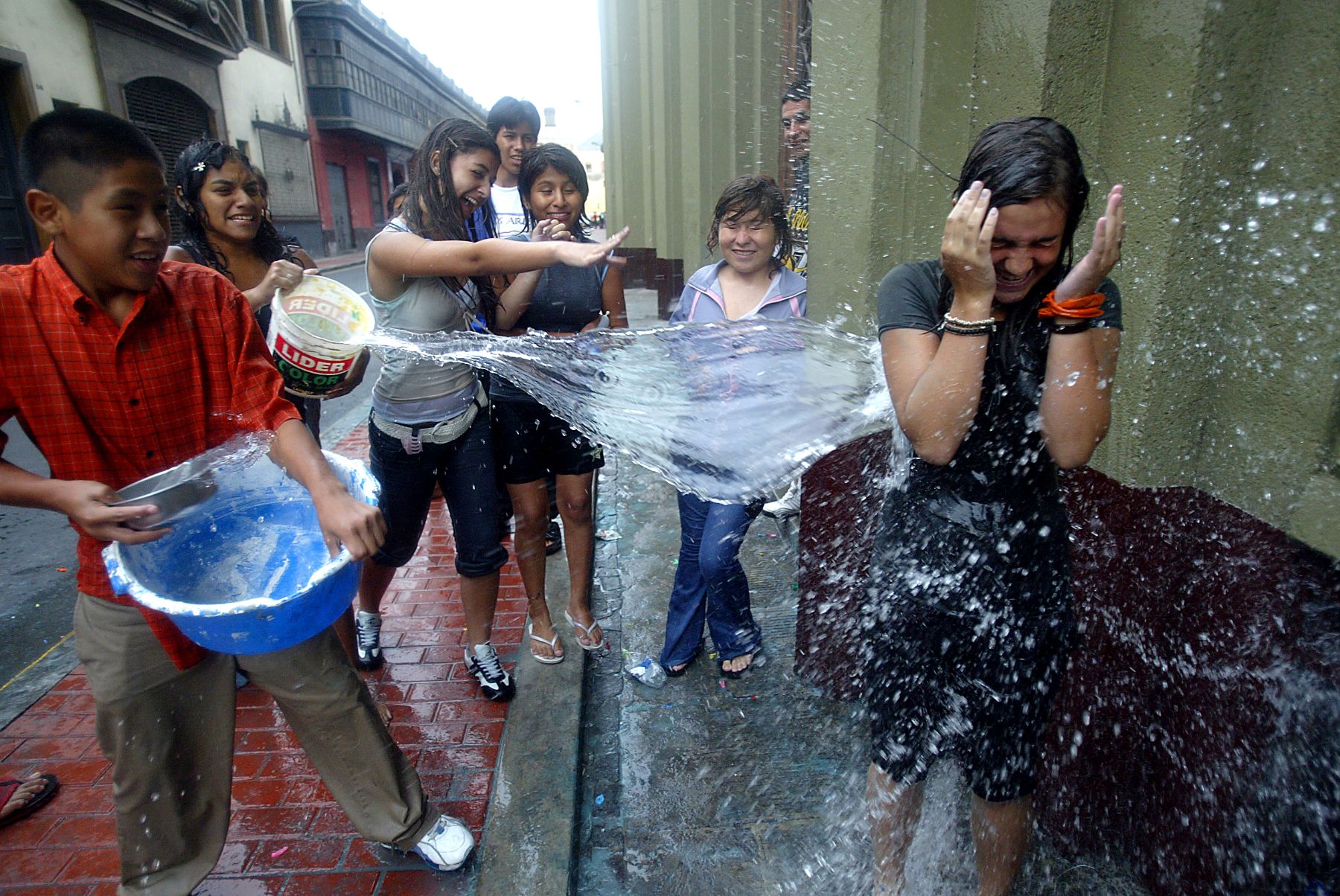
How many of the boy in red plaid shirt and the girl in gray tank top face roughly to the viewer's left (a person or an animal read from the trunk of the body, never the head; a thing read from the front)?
0

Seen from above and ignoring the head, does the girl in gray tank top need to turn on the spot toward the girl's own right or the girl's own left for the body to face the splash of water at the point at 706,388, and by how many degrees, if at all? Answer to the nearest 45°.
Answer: approximately 45° to the girl's own left

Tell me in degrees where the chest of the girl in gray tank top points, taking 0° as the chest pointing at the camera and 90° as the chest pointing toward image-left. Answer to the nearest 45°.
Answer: approximately 315°

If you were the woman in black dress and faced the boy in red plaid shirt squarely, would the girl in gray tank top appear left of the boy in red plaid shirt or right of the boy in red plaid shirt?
right

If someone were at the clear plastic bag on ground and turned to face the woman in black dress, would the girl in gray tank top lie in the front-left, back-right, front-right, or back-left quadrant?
back-right

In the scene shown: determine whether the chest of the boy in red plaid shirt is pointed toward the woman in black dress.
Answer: yes

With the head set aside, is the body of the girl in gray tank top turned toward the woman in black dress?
yes

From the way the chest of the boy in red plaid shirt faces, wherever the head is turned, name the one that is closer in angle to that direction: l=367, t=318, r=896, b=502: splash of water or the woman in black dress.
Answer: the woman in black dress

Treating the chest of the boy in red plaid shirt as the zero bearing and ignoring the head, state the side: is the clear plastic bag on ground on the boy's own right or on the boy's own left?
on the boy's own left

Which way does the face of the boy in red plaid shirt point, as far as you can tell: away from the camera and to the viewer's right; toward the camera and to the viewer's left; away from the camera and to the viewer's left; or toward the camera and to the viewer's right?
toward the camera and to the viewer's right

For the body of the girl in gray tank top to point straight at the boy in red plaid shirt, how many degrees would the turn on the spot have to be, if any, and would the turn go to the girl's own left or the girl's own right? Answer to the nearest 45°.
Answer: approximately 90° to the girl's own right

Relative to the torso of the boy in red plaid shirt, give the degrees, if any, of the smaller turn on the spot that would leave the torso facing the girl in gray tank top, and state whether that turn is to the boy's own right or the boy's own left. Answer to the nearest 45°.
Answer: approximately 90° to the boy's own left
